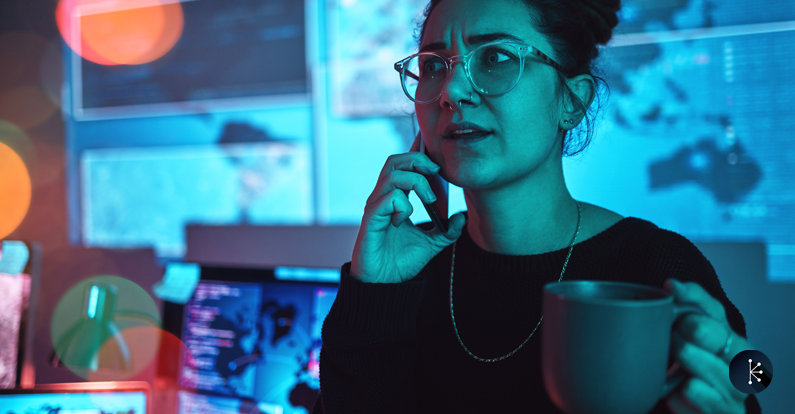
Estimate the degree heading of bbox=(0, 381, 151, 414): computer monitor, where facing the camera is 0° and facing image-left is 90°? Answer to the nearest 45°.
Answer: approximately 0°

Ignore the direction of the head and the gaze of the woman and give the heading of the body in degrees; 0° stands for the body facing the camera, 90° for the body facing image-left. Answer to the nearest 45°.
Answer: approximately 45°

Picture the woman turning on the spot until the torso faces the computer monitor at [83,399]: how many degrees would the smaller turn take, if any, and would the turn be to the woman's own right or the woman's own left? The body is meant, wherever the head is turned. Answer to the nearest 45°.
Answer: approximately 135° to the woman's own right

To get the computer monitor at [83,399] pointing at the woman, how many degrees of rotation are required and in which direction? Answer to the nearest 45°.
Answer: approximately 45° to its left
